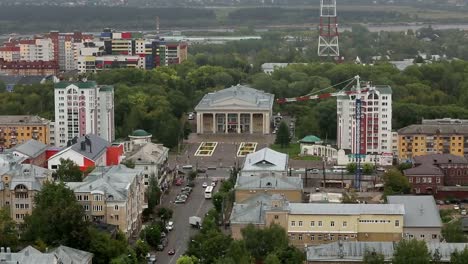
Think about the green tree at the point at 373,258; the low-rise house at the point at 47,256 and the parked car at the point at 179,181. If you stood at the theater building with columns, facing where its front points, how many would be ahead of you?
3

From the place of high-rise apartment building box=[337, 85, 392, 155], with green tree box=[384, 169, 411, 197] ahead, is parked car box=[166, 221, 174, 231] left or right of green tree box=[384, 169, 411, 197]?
right

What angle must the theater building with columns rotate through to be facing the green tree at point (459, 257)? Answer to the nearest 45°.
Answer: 0° — it already faces it

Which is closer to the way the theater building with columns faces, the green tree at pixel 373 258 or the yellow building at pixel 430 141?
the green tree

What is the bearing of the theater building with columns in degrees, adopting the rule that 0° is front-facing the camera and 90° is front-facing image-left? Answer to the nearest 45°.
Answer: approximately 0°

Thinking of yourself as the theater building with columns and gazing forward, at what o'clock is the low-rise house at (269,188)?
The low-rise house is roughly at 12 o'clock from the theater building with columns.

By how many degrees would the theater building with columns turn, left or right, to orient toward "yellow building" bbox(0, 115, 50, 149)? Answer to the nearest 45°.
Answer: approximately 45° to its right

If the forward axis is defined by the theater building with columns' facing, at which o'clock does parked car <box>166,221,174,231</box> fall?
The parked car is roughly at 12 o'clock from the theater building with columns.

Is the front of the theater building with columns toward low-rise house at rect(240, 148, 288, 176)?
yes
